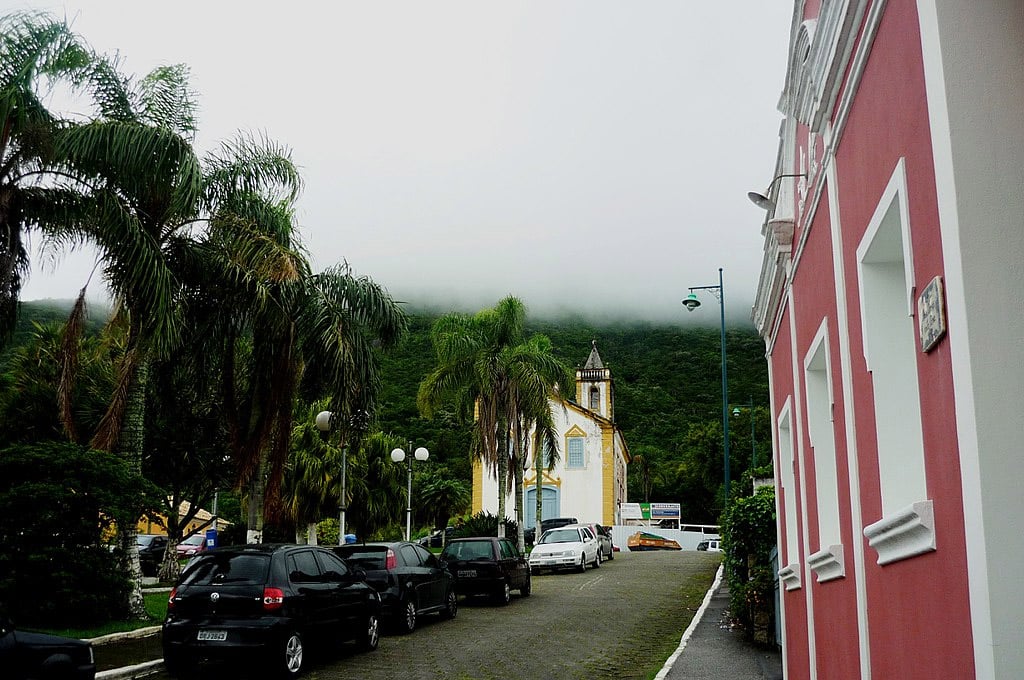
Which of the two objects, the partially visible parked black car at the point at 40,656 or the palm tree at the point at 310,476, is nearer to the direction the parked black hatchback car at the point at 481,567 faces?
the palm tree

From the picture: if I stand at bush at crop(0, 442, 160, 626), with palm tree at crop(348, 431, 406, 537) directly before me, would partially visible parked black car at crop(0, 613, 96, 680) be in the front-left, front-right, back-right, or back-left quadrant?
back-right

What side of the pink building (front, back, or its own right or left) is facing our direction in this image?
left

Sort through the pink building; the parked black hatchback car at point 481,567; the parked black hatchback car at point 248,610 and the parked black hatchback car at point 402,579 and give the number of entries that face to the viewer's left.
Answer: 1

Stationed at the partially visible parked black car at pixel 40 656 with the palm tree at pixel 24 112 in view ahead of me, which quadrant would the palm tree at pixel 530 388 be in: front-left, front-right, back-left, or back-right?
front-right

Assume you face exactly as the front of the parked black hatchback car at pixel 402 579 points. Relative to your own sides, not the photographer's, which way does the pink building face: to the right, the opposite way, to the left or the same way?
to the left

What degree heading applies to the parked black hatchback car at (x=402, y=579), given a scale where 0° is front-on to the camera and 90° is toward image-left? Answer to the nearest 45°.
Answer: approximately 225°

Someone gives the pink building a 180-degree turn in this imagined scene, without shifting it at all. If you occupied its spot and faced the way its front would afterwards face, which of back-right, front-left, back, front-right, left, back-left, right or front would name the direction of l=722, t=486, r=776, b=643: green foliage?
left

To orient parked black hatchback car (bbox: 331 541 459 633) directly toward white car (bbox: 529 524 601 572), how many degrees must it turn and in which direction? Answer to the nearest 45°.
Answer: approximately 45° to its left

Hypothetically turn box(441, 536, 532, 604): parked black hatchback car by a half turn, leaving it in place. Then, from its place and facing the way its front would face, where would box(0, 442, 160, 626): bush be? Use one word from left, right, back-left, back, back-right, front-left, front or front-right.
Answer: front

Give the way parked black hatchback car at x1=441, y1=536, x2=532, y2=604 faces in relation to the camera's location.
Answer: facing away from the viewer and to the right of the viewer

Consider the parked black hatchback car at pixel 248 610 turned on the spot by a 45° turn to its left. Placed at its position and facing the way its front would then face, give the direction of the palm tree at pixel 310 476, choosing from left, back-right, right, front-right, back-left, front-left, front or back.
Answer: front

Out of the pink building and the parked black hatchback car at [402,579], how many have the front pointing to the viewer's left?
1

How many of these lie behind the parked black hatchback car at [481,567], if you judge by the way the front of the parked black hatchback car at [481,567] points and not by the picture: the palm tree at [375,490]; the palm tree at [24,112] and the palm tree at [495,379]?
1

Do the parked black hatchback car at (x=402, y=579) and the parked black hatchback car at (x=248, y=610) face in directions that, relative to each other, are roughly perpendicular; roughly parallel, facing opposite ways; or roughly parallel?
roughly parallel

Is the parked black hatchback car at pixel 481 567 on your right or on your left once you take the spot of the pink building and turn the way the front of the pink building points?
on your right

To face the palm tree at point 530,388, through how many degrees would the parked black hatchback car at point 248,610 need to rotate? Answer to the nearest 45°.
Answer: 0° — it already faces it

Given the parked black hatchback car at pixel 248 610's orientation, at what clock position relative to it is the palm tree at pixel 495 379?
The palm tree is roughly at 11 o'clock from the parked black hatchback car.

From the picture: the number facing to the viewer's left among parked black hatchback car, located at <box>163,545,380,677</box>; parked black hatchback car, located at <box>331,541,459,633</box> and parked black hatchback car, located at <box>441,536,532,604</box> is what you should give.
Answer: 0

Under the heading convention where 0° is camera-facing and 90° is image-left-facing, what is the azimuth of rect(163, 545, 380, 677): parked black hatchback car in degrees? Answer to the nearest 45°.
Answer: approximately 225°
